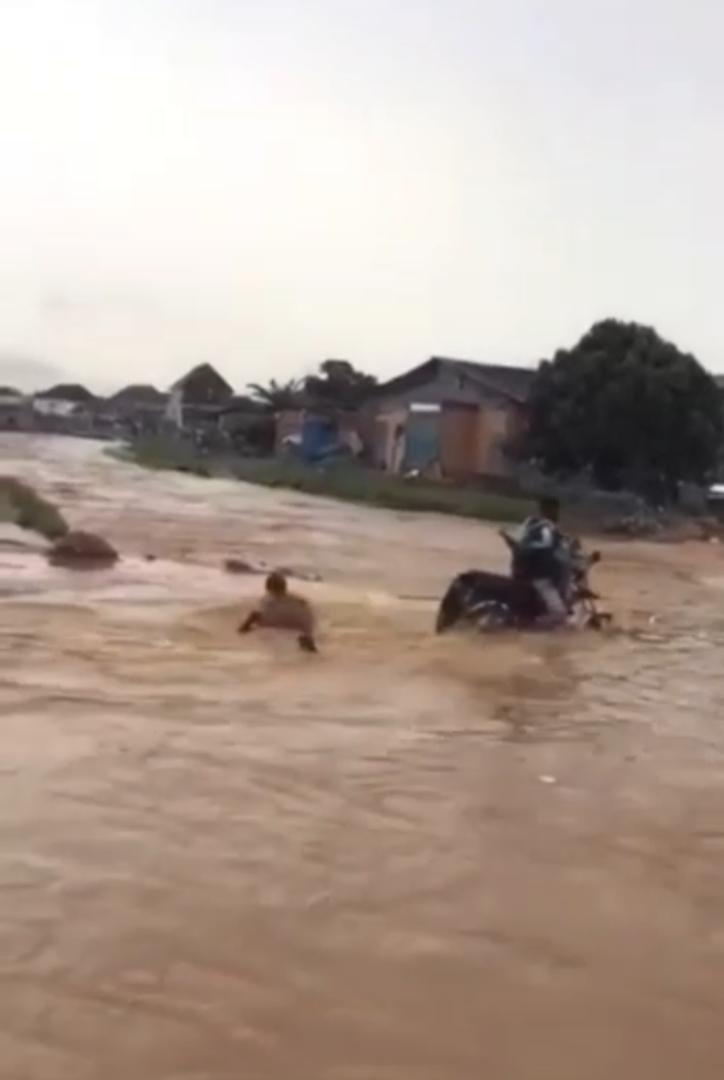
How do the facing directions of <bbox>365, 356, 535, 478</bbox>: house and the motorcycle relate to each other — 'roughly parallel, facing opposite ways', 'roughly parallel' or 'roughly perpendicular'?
roughly perpendicular

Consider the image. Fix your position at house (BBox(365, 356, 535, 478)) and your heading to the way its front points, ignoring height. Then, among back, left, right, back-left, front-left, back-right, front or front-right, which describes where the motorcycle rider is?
front

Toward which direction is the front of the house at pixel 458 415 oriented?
toward the camera

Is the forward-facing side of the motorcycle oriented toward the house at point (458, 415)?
no

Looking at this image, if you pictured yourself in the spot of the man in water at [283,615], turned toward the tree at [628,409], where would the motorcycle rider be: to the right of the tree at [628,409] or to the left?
right

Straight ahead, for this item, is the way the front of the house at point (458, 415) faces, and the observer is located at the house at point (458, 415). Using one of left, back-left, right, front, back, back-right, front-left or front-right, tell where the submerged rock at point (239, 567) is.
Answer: front

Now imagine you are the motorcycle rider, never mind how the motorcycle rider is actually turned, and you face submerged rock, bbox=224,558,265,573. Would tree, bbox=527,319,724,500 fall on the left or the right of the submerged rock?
right

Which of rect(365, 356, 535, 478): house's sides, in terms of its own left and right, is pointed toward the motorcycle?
front

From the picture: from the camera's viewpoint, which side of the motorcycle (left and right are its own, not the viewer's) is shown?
right

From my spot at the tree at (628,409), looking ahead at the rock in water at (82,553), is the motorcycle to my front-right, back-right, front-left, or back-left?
front-left

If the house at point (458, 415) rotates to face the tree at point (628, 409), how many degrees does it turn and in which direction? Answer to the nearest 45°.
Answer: approximately 45° to its left
